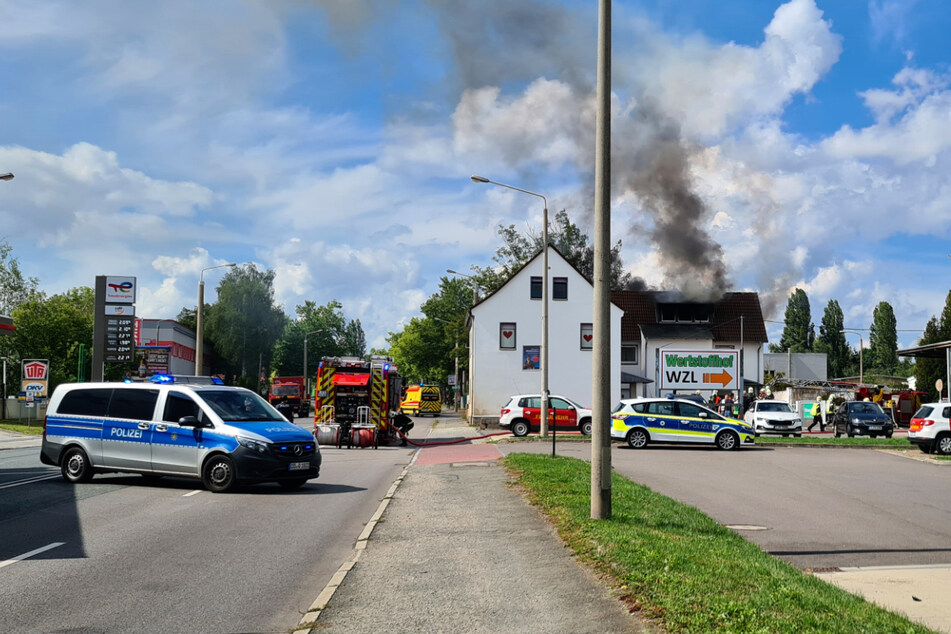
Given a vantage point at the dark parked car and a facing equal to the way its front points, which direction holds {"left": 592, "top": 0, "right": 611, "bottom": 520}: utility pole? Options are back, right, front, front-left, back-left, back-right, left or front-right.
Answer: front-right

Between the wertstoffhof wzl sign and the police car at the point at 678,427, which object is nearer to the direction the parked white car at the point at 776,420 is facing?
the police car

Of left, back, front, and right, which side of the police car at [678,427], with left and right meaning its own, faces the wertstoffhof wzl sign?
left

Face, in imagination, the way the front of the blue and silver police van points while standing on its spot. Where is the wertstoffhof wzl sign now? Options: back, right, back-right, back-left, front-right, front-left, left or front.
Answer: left

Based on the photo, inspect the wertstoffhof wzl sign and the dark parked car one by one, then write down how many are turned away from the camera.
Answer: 0

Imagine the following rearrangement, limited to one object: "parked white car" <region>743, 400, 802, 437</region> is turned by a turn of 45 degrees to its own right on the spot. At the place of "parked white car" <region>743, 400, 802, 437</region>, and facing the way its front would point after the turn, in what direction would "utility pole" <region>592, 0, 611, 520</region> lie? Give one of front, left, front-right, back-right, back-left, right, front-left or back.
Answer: front

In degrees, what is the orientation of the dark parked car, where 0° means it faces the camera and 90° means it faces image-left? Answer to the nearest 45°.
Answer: approximately 315°

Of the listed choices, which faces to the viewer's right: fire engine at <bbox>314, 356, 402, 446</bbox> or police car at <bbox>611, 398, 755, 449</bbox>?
the police car

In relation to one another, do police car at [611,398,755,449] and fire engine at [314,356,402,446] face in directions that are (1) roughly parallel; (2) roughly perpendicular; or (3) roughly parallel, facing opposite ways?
roughly perpendicular

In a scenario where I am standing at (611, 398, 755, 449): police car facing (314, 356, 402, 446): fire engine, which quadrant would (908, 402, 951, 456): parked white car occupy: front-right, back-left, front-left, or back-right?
back-left

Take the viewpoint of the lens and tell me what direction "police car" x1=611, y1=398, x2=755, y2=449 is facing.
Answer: facing to the right of the viewer

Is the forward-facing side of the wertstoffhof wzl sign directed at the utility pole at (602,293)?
yes

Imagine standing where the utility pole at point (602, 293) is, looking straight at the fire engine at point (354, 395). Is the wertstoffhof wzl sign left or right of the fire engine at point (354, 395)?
right

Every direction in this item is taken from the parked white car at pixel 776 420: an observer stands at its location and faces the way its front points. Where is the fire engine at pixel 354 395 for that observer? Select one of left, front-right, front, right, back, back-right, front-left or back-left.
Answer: right

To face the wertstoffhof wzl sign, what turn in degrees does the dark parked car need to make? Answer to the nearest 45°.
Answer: approximately 135° to its right

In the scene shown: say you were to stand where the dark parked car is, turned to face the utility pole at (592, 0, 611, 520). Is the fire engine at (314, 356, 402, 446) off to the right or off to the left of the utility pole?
right

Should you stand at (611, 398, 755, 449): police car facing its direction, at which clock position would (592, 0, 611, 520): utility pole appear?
The utility pole is roughly at 3 o'clock from the police car.

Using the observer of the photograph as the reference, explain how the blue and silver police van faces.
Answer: facing the viewer and to the right of the viewer
